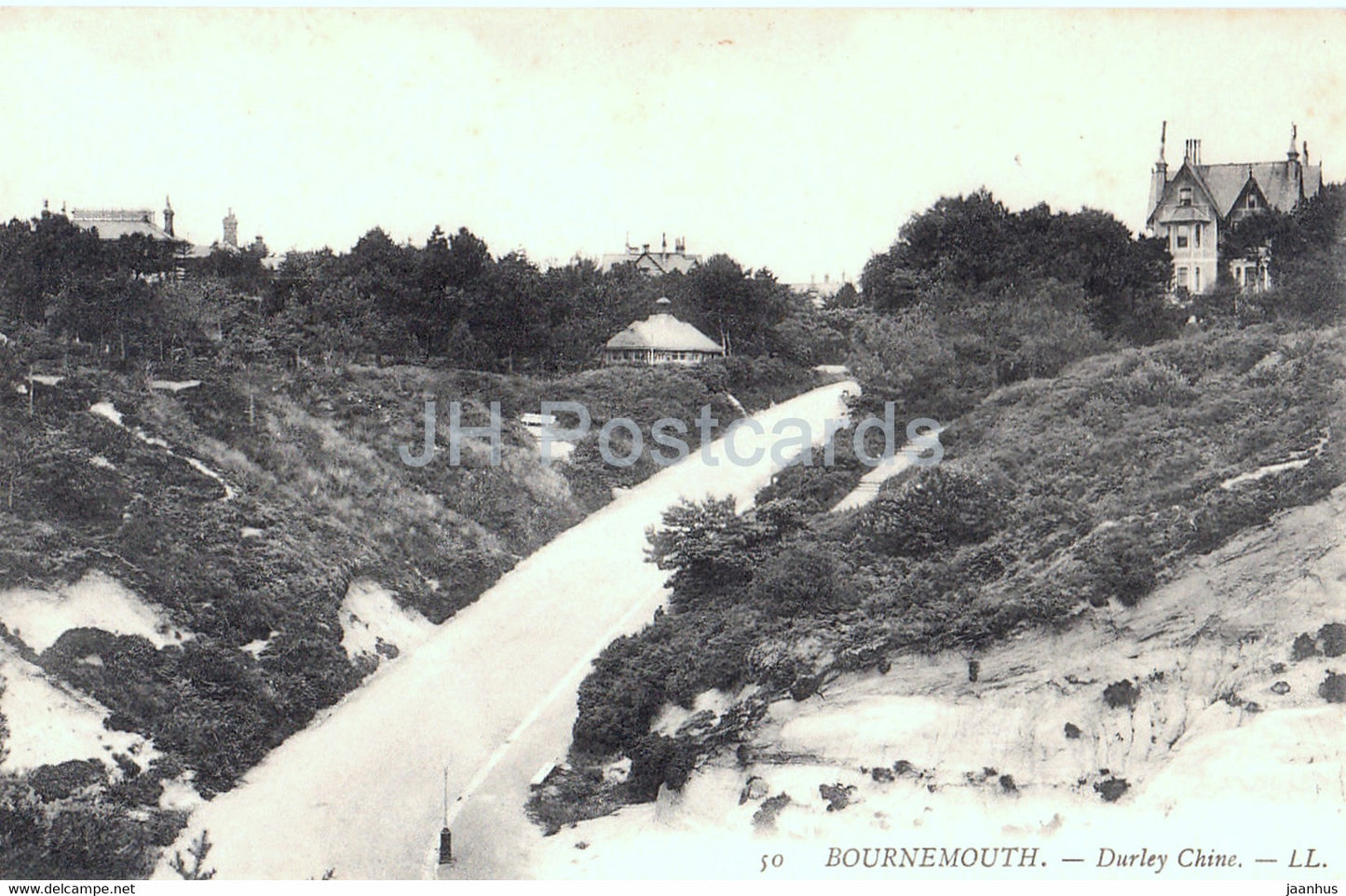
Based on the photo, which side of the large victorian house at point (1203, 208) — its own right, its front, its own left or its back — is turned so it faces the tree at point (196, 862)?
front

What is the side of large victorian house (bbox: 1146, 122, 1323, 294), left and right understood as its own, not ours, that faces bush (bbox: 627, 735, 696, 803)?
front

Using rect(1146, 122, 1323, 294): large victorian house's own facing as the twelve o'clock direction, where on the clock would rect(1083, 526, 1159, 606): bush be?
The bush is roughly at 12 o'clock from the large victorian house.

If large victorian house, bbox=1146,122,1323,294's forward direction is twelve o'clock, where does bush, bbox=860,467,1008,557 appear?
The bush is roughly at 12 o'clock from the large victorian house.

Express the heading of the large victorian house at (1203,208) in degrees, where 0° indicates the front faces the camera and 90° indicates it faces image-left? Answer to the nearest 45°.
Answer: approximately 0°

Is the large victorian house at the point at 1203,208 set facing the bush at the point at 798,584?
yes

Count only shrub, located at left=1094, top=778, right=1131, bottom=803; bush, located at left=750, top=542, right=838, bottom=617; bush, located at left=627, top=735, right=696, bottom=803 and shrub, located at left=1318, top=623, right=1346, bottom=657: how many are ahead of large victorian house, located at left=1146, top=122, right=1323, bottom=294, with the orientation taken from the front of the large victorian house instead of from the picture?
4

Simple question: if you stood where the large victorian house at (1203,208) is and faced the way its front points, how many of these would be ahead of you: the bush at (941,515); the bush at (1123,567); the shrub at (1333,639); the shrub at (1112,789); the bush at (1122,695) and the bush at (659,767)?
6

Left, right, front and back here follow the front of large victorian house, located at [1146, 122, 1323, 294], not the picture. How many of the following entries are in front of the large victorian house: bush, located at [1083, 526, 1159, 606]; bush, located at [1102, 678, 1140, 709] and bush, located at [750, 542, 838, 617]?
3
